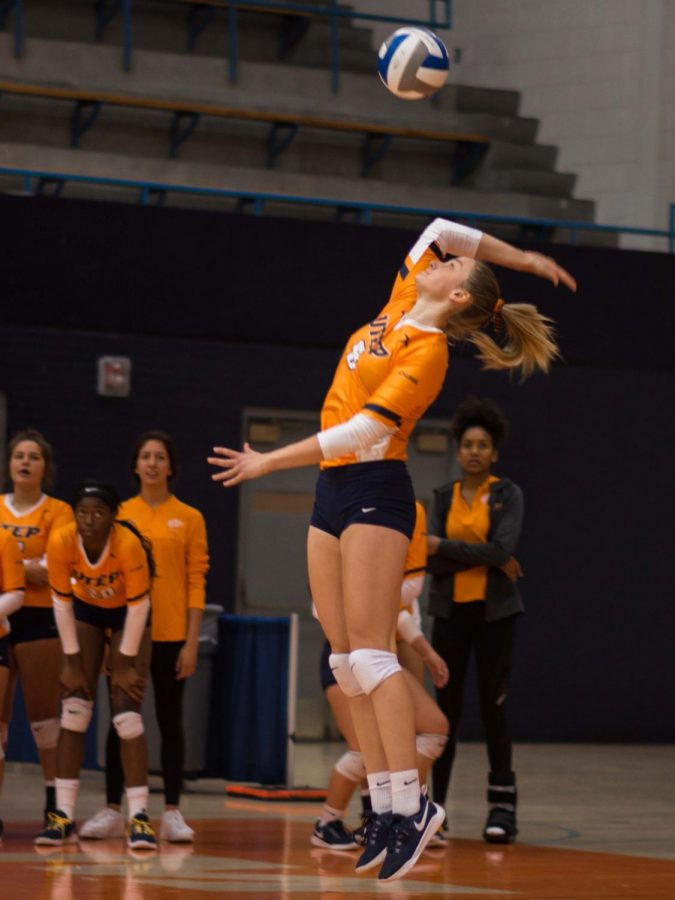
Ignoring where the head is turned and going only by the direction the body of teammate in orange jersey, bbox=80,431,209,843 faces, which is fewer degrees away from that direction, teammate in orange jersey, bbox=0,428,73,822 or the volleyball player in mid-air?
the volleyball player in mid-air

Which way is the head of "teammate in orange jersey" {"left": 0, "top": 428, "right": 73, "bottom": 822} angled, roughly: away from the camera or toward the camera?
toward the camera

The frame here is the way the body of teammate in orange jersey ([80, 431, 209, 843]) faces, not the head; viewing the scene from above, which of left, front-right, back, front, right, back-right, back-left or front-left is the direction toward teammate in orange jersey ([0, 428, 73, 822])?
right

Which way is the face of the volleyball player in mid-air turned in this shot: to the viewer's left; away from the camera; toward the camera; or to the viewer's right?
to the viewer's left

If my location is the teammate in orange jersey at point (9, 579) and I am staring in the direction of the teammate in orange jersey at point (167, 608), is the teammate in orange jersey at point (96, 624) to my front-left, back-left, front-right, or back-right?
front-right

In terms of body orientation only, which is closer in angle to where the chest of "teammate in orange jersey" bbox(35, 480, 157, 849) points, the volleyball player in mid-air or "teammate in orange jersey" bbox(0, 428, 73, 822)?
the volleyball player in mid-air

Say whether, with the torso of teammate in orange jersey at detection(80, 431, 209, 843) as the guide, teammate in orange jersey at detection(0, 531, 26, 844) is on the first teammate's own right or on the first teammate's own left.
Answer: on the first teammate's own right

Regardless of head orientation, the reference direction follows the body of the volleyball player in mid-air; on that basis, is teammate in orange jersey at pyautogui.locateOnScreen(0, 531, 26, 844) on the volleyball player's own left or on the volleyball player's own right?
on the volleyball player's own right

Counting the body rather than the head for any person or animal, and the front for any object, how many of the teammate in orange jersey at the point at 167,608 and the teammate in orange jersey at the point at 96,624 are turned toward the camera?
2

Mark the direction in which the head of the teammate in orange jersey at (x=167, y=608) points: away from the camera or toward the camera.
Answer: toward the camera

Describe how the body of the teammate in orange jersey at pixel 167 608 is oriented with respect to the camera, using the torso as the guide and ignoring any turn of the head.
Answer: toward the camera

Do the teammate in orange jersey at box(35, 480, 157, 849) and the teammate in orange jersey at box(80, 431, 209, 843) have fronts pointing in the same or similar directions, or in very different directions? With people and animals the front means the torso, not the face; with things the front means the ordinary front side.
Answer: same or similar directions
